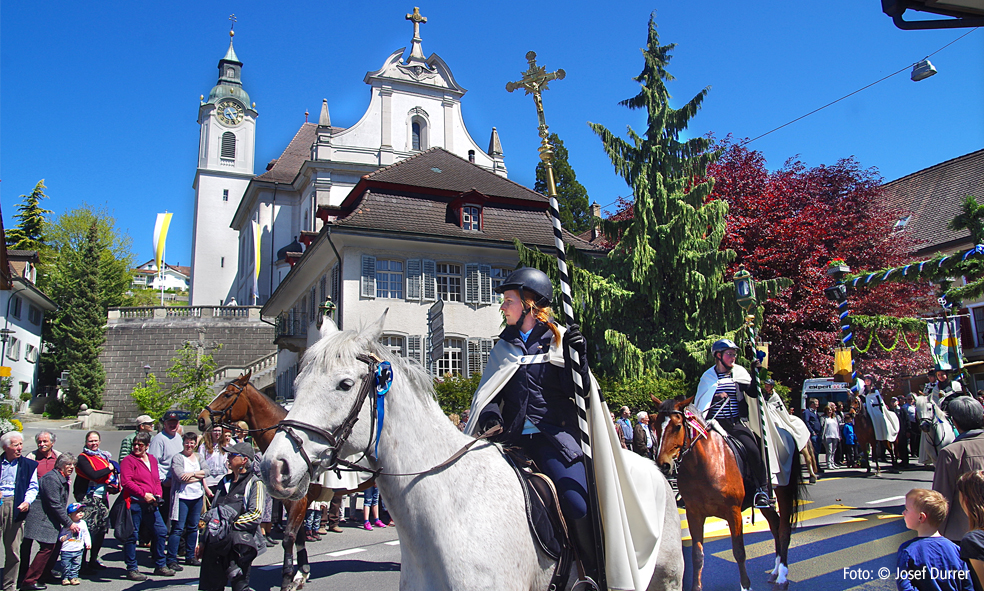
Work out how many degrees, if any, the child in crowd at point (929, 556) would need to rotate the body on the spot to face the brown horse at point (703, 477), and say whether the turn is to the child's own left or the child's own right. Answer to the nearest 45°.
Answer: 0° — they already face it

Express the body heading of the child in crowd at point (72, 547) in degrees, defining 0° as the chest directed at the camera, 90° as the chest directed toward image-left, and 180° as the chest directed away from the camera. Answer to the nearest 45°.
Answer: approximately 315°

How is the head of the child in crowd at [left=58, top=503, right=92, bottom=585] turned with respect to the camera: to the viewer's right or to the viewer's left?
to the viewer's right

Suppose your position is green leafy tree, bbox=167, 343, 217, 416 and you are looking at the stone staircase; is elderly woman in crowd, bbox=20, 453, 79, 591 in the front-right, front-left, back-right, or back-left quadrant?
back-right

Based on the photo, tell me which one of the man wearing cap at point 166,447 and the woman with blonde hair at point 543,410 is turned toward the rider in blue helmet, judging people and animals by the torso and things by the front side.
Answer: the man wearing cap

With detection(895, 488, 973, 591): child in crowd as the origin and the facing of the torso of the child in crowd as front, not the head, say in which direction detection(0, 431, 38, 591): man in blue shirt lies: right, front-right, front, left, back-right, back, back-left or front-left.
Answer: front-left

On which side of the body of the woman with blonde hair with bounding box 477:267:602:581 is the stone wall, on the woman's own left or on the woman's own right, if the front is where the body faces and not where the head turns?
on the woman's own right

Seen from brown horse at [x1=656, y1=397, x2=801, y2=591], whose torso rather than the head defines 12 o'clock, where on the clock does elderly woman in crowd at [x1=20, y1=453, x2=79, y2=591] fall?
The elderly woman in crowd is roughly at 1 o'clock from the brown horse.

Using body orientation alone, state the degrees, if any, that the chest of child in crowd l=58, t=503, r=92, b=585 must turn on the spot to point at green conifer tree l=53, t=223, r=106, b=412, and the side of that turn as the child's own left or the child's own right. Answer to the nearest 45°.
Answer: approximately 135° to the child's own left

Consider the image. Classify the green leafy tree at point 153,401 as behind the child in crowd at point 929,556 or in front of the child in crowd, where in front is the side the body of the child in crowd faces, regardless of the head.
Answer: in front

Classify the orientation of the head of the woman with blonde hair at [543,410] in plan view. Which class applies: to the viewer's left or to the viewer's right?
to the viewer's left

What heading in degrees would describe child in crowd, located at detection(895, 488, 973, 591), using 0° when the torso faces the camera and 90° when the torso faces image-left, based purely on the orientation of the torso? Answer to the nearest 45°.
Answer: approximately 135°

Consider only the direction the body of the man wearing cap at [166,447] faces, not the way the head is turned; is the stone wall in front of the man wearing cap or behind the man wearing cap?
behind

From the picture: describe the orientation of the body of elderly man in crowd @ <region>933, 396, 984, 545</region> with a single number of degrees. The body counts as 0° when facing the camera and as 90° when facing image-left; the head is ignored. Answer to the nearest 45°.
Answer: approximately 135°
